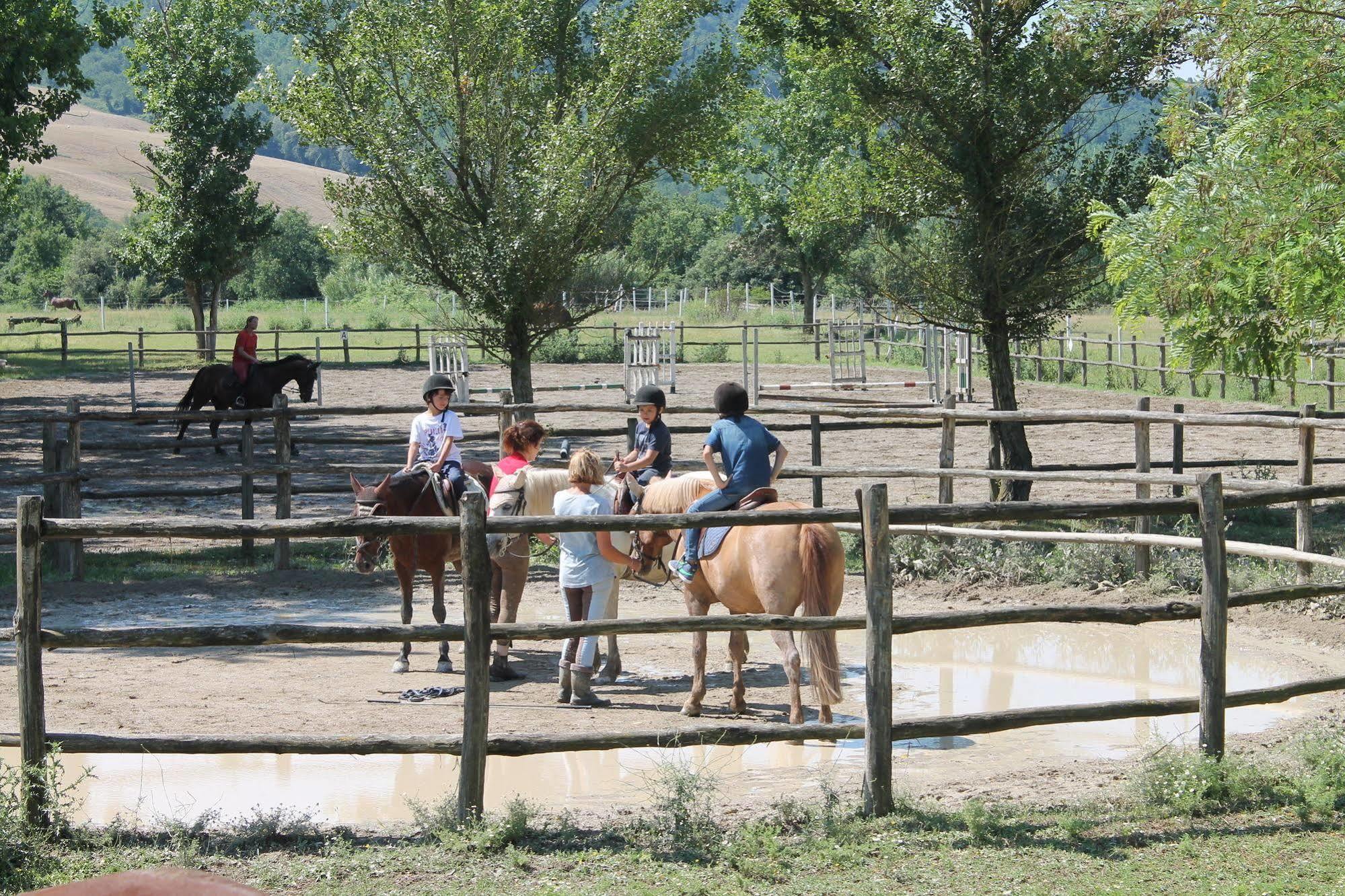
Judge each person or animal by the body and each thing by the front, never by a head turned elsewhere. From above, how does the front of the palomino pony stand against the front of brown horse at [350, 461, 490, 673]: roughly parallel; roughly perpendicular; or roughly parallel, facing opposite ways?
roughly perpendicular

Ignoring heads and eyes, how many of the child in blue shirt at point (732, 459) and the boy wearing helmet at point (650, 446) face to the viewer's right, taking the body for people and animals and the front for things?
0

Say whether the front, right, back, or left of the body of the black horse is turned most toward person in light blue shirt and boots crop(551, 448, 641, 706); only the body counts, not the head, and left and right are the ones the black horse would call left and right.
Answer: right

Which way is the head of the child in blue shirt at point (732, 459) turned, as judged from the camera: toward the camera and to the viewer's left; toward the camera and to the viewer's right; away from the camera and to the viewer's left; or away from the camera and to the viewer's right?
away from the camera and to the viewer's left

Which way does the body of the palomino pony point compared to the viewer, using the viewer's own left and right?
facing away from the viewer and to the left of the viewer

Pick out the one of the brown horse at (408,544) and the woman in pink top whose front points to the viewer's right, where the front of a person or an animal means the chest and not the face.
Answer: the woman in pink top

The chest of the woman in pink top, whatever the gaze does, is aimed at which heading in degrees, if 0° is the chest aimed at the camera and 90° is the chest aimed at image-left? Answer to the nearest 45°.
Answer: approximately 270°

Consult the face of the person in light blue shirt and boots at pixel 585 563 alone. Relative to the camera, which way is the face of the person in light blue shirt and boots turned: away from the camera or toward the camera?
away from the camera

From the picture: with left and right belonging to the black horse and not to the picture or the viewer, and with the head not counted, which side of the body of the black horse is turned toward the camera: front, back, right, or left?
right
